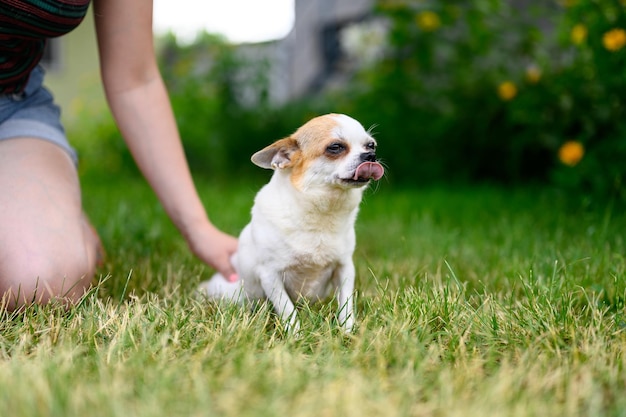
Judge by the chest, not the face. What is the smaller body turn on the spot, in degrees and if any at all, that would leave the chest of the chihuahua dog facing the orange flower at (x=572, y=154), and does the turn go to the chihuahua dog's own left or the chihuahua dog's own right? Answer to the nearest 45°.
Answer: approximately 90° to the chihuahua dog's own left

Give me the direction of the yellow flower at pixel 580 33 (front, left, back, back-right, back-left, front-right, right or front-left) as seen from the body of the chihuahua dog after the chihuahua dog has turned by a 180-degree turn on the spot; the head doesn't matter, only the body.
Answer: right

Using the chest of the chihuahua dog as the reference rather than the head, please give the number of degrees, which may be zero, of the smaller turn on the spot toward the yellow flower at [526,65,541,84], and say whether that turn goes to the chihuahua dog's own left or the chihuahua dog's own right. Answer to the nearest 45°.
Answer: approximately 90° to the chihuahua dog's own left

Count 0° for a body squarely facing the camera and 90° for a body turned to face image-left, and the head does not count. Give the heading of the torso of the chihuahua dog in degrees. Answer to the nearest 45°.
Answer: approximately 315°

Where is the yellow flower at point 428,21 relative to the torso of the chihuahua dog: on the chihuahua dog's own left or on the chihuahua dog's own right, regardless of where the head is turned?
on the chihuahua dog's own left
